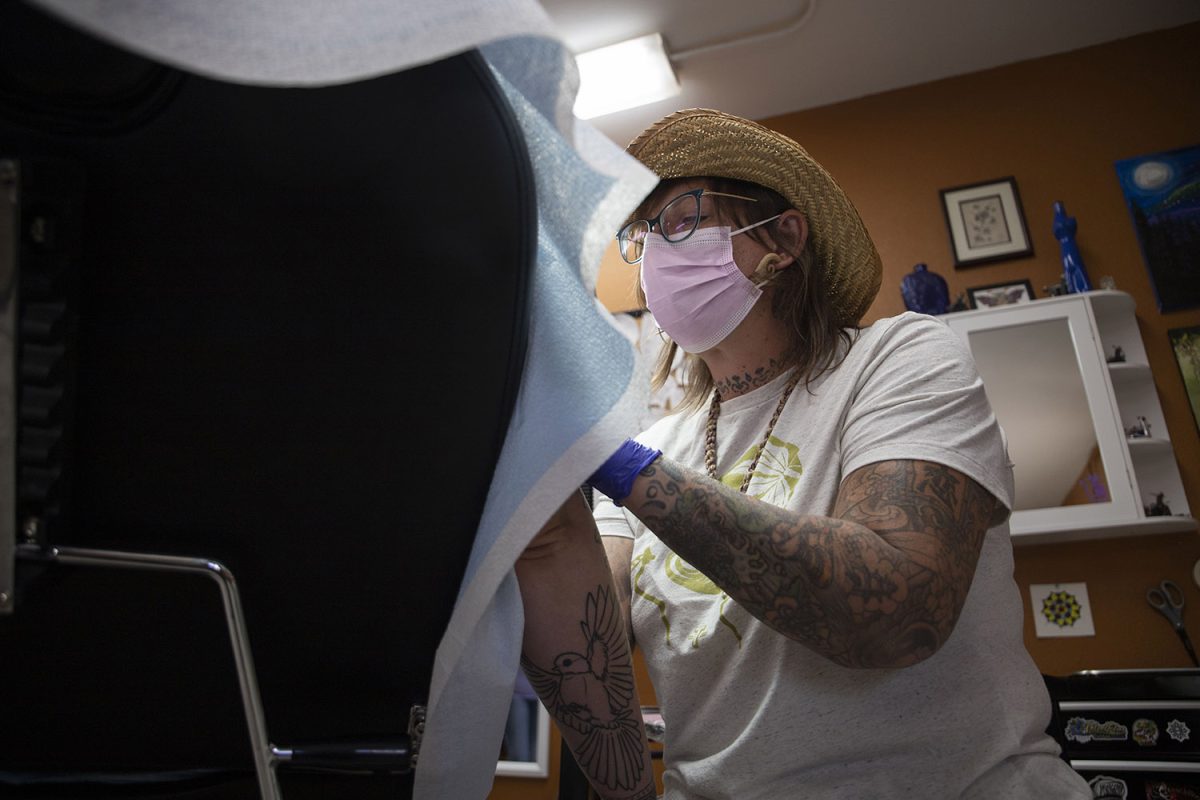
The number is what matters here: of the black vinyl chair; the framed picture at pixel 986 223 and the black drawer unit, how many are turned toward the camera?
2

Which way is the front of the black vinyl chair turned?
away from the camera

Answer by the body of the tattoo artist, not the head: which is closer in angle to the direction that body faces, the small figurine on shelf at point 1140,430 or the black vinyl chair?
the black vinyl chair

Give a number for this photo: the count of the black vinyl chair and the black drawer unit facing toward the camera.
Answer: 1

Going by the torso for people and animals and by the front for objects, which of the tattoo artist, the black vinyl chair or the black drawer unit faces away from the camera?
the black vinyl chair

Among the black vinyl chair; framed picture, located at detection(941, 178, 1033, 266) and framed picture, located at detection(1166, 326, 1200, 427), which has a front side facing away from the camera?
the black vinyl chair

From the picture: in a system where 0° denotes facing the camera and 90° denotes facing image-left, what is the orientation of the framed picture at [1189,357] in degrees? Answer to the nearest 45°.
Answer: approximately 45°
